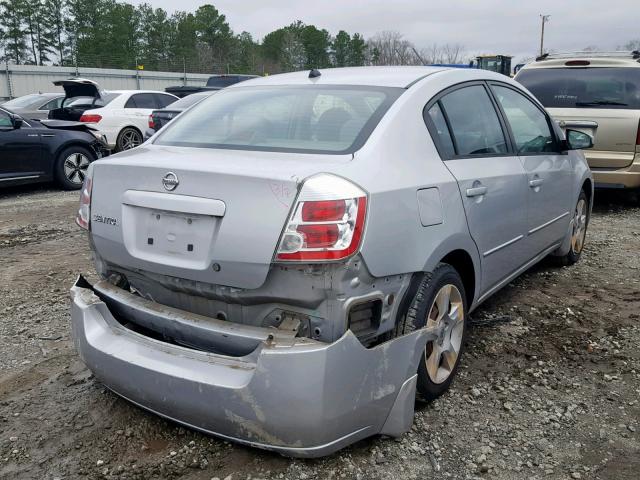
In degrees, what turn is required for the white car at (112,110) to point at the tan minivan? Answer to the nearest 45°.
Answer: approximately 90° to its right

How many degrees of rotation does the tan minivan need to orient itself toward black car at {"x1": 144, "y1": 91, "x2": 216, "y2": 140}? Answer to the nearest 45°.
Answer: approximately 90° to its left

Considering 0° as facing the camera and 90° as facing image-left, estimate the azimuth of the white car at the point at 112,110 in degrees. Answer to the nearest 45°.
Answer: approximately 225°

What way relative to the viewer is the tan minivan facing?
away from the camera

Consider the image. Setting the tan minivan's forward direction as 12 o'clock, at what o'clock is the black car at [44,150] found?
The black car is roughly at 9 o'clock from the tan minivan.

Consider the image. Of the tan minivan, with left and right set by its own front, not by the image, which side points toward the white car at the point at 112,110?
left
